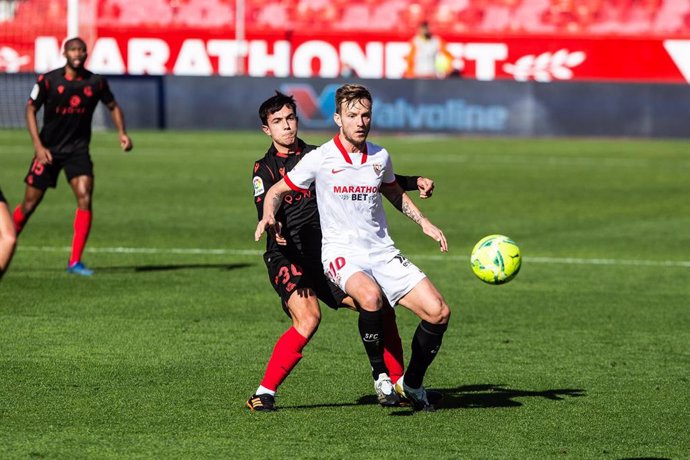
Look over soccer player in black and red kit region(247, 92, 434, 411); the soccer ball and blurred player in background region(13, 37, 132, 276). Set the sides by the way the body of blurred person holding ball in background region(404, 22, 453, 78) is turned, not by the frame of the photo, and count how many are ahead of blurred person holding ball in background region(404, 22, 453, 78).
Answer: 3

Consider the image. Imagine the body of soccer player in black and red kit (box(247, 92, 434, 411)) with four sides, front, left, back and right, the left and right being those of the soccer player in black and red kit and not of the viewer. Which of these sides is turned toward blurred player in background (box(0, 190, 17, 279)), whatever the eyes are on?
right

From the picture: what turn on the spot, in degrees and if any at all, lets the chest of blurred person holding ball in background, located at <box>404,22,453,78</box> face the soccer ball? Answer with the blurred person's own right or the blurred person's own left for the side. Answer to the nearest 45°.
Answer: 0° — they already face it

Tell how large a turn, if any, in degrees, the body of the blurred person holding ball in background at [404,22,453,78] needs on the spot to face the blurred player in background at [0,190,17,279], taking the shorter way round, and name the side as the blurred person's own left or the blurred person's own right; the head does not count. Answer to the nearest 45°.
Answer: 0° — they already face them

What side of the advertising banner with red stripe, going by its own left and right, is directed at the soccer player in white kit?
front

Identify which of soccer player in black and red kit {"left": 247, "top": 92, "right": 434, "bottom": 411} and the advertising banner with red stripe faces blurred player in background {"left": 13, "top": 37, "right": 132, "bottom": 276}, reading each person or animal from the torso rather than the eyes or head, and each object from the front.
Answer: the advertising banner with red stripe

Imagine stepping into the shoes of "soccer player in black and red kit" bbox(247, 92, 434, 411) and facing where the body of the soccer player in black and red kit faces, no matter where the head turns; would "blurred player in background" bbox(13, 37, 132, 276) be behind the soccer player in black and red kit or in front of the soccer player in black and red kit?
behind

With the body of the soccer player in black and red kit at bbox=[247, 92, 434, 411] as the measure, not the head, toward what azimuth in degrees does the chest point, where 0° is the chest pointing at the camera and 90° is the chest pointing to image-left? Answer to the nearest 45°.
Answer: approximately 315°

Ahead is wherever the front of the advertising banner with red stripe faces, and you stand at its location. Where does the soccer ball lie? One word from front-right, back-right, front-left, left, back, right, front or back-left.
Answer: front

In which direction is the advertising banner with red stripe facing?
toward the camera

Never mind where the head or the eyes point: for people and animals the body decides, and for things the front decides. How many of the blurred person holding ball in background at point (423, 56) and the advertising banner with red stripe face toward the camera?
2

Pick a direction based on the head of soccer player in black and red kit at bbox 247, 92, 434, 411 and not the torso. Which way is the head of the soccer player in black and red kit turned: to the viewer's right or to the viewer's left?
to the viewer's right

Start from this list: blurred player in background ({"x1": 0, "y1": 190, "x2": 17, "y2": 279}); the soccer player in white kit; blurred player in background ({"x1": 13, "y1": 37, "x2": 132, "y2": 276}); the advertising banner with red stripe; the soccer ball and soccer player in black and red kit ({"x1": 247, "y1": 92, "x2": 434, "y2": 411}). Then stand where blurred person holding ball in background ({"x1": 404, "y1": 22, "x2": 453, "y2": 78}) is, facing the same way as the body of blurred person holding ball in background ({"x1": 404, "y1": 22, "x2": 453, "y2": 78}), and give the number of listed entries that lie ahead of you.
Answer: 5
